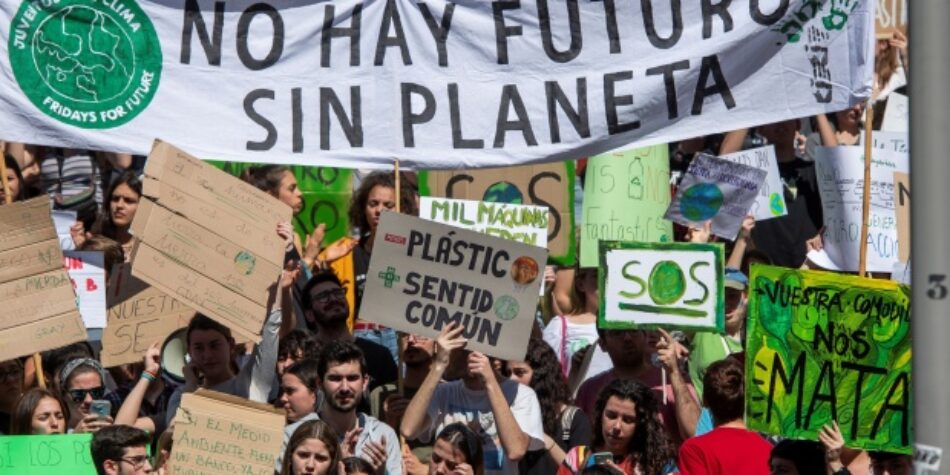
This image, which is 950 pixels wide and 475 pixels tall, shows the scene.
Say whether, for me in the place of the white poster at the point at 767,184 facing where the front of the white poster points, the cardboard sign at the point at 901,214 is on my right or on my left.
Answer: on my left

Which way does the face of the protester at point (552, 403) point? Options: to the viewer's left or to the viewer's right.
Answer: to the viewer's left

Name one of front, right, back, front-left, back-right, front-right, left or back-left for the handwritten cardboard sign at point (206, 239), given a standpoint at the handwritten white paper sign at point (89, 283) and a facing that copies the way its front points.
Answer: front-left

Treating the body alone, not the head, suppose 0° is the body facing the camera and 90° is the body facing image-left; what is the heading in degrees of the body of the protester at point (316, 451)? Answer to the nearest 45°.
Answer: approximately 0°

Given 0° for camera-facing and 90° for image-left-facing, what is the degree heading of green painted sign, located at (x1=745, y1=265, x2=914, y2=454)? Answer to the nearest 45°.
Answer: approximately 0°
